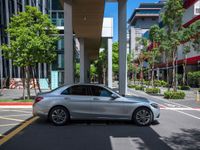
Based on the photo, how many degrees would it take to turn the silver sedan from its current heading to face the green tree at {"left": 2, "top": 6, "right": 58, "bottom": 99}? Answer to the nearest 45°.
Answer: approximately 135° to its left

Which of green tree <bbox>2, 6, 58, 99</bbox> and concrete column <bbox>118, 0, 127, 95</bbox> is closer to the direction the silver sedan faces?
the concrete column

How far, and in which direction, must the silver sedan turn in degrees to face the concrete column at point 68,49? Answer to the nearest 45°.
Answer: approximately 90° to its left

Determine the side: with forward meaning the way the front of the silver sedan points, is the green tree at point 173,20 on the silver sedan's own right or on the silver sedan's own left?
on the silver sedan's own left

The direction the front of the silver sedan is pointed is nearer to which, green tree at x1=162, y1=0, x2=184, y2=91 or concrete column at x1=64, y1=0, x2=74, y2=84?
the green tree
